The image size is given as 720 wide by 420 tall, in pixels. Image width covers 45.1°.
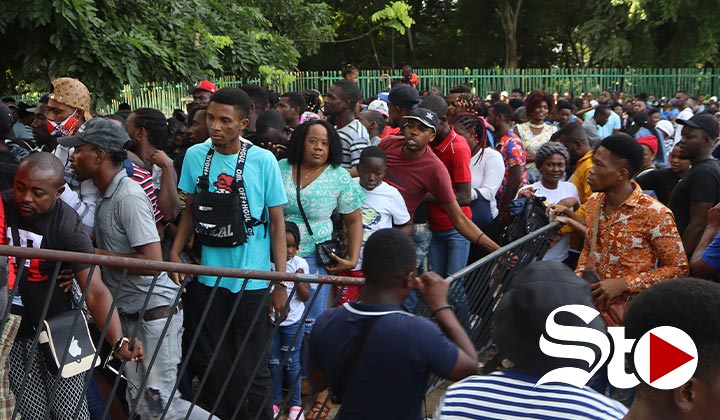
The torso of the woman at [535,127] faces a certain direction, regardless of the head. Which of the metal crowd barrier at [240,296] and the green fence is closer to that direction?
the metal crowd barrier

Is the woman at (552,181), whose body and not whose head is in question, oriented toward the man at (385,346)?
yes

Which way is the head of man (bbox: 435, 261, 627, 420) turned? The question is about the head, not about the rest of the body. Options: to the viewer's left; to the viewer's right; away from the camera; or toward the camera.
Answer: away from the camera

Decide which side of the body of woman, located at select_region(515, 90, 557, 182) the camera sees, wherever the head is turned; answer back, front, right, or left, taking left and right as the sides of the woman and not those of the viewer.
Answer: front

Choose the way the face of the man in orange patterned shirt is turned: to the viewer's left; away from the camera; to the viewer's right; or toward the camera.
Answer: to the viewer's left

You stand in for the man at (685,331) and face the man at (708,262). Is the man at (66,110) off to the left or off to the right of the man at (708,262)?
left

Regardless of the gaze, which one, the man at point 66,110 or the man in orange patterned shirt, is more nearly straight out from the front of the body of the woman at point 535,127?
the man in orange patterned shirt

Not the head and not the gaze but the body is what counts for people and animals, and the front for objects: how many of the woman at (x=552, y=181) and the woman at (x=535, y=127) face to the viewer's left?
0

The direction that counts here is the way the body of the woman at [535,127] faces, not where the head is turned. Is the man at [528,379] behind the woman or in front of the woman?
in front
